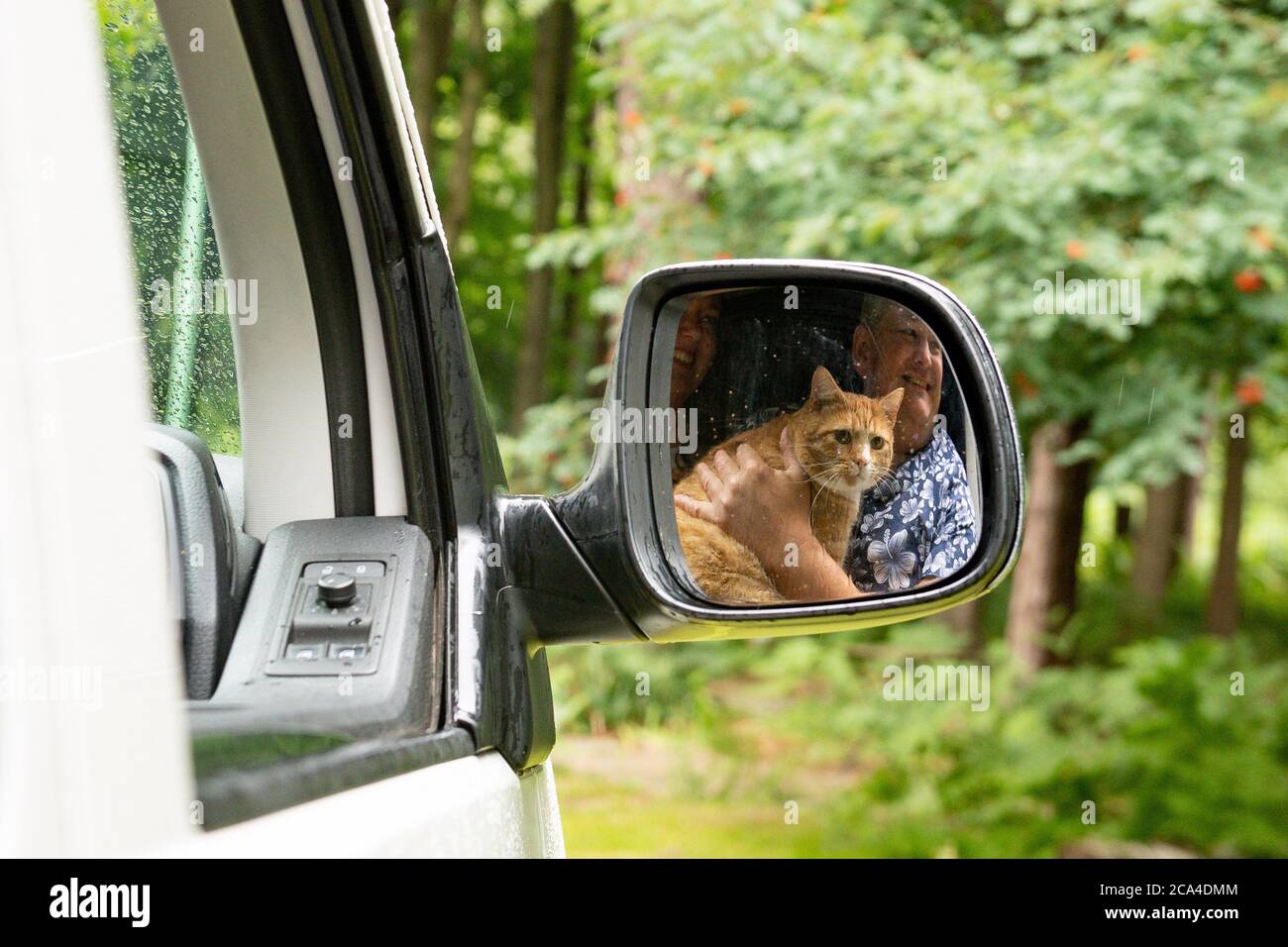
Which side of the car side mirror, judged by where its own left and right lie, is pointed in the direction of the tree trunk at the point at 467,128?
back

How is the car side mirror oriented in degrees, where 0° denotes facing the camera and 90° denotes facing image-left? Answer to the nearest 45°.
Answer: approximately 0°

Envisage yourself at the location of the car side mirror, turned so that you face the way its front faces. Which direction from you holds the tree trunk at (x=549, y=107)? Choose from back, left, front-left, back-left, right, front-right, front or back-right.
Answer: back

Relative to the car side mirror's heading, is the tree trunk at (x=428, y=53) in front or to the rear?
to the rear

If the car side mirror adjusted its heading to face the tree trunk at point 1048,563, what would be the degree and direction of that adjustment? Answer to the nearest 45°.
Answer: approximately 180°

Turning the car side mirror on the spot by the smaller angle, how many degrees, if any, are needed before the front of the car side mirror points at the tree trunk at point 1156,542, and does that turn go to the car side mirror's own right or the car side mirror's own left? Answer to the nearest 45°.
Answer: approximately 180°

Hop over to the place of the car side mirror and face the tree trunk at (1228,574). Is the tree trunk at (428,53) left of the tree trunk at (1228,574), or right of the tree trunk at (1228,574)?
left

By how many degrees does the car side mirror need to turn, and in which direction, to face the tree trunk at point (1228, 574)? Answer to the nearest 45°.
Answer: approximately 180°

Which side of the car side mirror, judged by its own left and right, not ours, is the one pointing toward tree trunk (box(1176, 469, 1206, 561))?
back
